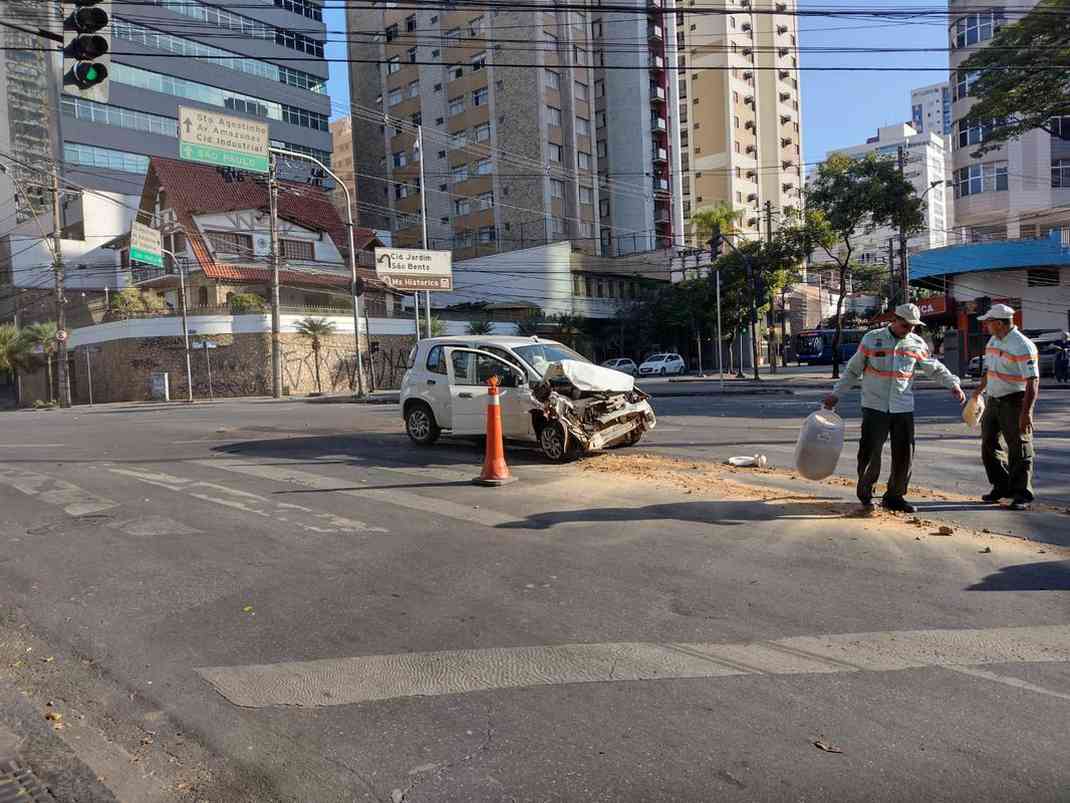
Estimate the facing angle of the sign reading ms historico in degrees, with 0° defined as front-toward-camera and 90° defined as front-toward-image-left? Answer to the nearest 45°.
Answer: approximately 0°

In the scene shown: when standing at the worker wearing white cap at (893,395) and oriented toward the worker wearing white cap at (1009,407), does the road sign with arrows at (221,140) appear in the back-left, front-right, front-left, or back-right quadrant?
back-left

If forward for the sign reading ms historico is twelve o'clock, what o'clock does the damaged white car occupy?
The damaged white car is roughly at 12 o'clock from the sign reading ms historico.

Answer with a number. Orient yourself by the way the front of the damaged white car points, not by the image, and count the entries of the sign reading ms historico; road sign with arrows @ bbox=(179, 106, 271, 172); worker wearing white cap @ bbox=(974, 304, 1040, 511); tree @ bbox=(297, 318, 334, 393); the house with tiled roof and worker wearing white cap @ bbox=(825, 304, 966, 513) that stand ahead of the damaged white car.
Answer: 2

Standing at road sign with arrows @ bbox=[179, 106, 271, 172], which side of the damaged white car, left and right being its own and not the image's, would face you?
back

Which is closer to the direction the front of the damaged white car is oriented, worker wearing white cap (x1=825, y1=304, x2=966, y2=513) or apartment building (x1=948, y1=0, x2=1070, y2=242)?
the worker wearing white cap

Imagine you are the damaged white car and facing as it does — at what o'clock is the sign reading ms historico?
The sign reading ms historico is roughly at 7 o'clock from the damaged white car.

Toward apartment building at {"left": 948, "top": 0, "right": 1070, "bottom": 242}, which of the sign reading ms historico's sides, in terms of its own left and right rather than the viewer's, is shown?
left

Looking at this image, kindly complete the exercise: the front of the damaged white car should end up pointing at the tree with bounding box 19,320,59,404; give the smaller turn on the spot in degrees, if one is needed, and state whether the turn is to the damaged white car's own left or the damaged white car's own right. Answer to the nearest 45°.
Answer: approximately 180°

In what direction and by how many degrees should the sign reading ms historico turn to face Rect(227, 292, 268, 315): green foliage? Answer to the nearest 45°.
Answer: approximately 135° to its right

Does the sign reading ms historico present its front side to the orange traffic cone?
yes

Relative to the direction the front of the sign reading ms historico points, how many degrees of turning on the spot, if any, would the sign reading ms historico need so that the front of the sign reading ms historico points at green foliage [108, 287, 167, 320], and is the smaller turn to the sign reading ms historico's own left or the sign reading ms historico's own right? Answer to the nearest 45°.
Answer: approximately 135° to the sign reading ms historico's own right

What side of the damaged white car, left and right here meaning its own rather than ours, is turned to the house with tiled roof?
back

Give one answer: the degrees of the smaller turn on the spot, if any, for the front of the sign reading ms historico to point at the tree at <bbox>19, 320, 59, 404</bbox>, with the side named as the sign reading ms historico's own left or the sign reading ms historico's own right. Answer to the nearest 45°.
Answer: approximately 135° to the sign reading ms historico's own right

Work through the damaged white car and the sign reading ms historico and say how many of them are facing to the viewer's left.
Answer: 0

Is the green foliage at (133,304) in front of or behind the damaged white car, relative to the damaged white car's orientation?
behind

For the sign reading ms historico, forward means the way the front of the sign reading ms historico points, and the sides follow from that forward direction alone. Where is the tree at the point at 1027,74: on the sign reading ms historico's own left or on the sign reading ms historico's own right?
on the sign reading ms historico's own left
